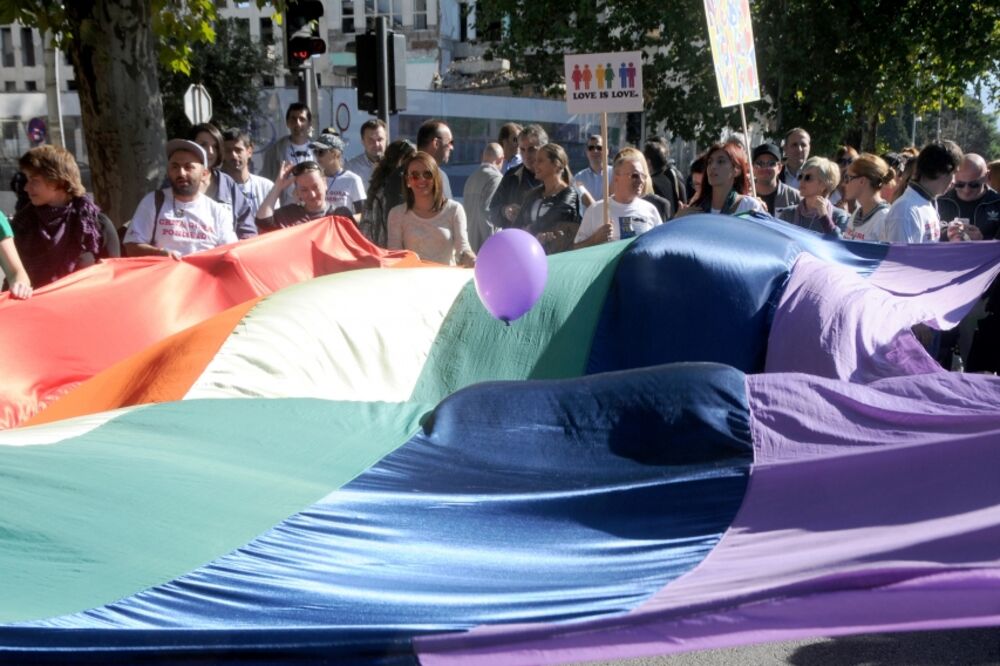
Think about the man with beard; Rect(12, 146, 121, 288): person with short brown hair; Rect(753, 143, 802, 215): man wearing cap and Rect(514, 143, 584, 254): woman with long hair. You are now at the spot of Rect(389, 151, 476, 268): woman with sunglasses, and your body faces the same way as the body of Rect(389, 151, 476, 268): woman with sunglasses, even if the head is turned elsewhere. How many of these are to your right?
2

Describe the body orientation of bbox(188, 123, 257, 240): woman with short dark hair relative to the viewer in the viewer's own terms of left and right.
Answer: facing the viewer

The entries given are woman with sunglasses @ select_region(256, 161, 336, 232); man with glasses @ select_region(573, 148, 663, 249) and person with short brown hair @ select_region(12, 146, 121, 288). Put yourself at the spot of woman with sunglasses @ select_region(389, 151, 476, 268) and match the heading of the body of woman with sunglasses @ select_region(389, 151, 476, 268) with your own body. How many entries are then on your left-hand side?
1

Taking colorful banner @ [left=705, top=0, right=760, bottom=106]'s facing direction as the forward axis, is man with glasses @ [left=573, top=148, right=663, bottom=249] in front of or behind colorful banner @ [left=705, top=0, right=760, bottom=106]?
in front

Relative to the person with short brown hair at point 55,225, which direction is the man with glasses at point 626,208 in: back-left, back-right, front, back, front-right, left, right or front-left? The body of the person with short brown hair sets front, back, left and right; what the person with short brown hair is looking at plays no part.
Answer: back-left

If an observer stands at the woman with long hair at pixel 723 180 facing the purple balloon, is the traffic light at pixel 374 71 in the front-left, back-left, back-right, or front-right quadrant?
back-right

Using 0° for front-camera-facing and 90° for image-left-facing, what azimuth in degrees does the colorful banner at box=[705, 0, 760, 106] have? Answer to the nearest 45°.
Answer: approximately 0°

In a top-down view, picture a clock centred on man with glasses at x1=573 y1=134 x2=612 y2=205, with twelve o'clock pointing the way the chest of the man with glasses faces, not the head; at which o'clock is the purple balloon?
The purple balloon is roughly at 12 o'clock from the man with glasses.

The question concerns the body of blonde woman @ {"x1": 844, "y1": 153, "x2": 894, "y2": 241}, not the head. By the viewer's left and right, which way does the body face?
facing the viewer and to the left of the viewer
